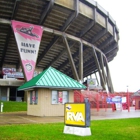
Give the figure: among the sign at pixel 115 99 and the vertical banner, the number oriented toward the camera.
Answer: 2

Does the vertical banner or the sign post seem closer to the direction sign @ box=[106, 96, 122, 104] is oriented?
the sign post

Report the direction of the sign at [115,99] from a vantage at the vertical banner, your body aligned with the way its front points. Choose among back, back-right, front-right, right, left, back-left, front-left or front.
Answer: front-left

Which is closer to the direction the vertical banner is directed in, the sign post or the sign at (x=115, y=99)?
the sign post

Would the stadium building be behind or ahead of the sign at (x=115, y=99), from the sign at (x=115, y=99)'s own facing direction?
behind

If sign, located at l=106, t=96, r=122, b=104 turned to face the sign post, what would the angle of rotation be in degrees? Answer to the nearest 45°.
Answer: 0° — it already faces it

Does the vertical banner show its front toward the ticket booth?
yes

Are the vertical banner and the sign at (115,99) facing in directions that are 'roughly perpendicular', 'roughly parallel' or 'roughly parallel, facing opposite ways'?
roughly parallel

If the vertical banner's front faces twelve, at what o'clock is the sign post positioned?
The sign post is roughly at 12 o'clock from the vertical banner.

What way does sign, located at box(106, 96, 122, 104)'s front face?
toward the camera

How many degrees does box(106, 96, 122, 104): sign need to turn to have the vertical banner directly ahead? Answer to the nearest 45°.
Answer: approximately 135° to its right
